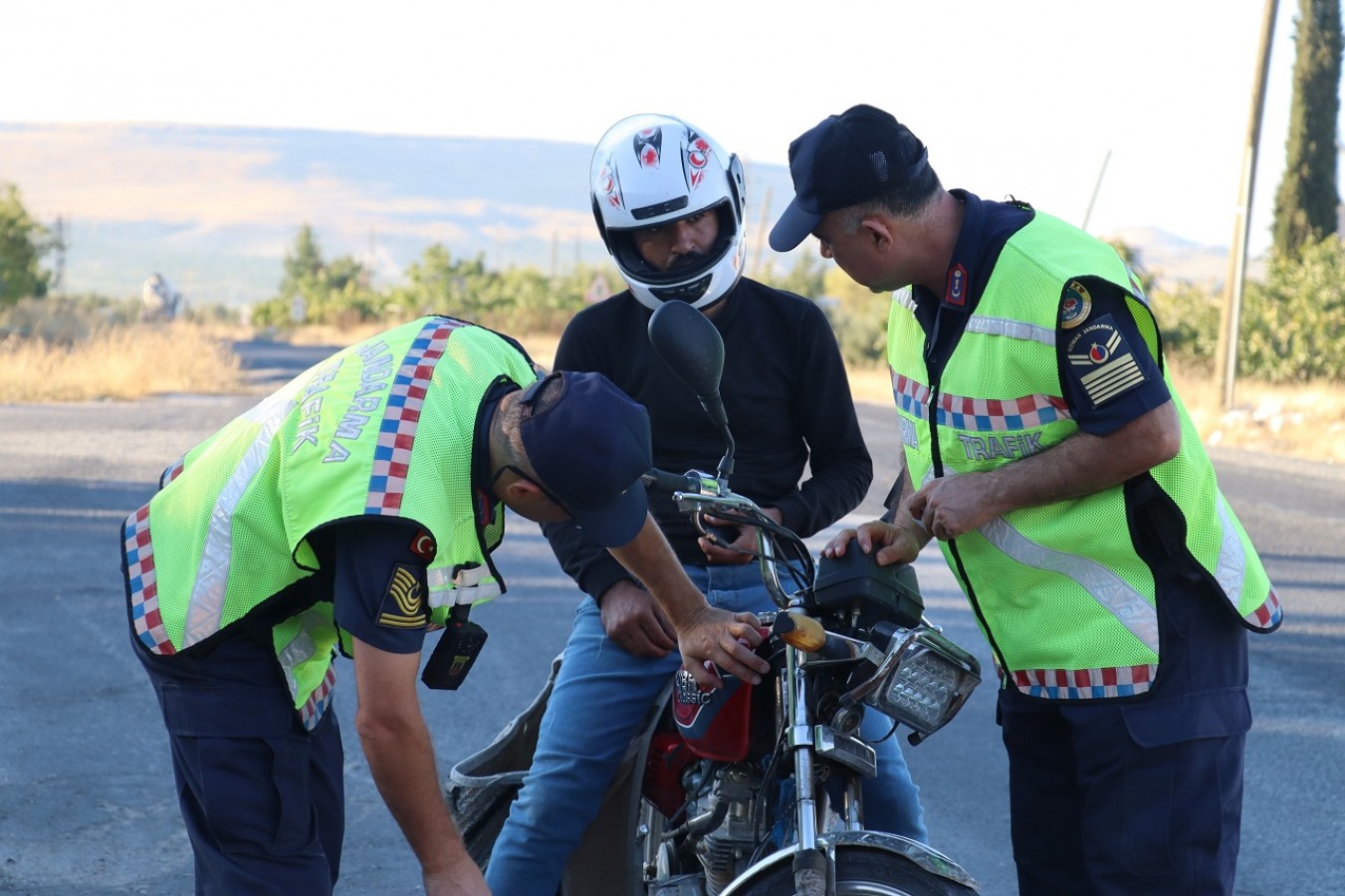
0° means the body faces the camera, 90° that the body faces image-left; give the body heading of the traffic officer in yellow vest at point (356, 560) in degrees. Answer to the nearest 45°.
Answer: approximately 270°

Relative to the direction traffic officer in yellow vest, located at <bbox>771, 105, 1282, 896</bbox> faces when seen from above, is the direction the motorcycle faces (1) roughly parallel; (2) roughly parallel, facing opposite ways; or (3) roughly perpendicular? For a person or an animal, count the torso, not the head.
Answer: roughly perpendicular

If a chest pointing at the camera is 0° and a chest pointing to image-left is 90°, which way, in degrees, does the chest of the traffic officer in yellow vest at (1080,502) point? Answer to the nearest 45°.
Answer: approximately 45°

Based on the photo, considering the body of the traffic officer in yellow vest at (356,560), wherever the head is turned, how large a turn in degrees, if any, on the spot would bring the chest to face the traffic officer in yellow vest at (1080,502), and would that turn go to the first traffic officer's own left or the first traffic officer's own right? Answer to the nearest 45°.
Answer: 0° — they already face them

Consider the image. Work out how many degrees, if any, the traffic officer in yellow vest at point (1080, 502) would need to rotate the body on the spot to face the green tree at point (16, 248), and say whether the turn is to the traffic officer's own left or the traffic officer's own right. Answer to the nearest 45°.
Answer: approximately 90° to the traffic officer's own right

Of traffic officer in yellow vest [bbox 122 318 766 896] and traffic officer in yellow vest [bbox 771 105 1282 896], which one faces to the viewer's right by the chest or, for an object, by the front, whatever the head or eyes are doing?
traffic officer in yellow vest [bbox 122 318 766 896]

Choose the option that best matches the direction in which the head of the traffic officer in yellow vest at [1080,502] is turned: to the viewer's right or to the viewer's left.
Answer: to the viewer's left

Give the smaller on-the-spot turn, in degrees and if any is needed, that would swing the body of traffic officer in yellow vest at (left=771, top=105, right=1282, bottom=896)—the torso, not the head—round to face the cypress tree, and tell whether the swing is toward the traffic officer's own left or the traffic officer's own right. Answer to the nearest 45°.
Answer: approximately 135° to the traffic officer's own right

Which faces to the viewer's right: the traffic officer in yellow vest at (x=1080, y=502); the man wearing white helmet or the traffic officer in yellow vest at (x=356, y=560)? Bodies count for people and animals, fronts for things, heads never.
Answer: the traffic officer in yellow vest at (x=356, y=560)

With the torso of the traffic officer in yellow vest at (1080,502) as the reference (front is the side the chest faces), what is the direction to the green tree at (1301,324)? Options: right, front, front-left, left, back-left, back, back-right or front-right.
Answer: back-right

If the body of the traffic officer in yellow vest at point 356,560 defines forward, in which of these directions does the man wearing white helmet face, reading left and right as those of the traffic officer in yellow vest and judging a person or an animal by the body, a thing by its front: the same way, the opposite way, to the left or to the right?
to the right

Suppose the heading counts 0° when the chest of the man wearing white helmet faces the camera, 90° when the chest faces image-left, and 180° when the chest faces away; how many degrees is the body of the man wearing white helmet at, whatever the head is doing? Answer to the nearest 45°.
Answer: approximately 0°

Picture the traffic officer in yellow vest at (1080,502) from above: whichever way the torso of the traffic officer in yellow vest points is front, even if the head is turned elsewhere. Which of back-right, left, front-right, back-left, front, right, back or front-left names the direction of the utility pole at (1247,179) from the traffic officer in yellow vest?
back-right
